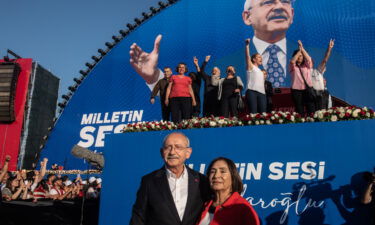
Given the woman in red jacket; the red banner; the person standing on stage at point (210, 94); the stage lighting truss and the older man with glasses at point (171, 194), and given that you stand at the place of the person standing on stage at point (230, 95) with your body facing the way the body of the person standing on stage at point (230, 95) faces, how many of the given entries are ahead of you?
2

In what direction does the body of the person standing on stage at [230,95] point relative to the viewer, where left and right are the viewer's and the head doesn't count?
facing the viewer

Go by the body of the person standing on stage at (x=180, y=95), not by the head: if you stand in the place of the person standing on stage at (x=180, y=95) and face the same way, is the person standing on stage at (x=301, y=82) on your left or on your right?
on your left

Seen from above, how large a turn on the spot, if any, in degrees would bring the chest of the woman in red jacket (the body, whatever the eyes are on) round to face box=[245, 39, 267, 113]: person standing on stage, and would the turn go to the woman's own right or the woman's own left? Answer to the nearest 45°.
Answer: approximately 135° to the woman's own right

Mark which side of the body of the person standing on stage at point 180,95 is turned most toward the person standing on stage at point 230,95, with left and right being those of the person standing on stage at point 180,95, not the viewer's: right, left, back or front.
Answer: left

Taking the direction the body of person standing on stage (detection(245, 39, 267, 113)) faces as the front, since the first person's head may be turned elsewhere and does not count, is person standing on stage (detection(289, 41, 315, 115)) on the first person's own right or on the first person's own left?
on the first person's own left

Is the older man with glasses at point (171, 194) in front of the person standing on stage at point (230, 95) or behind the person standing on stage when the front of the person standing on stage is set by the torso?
in front

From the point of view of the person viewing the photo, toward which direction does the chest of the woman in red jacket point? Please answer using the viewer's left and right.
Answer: facing the viewer and to the left of the viewer

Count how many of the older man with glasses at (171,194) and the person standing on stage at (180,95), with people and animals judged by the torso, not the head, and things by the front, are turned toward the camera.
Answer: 2

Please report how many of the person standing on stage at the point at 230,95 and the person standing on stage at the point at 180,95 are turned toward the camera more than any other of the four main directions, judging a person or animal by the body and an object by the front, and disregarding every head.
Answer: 2

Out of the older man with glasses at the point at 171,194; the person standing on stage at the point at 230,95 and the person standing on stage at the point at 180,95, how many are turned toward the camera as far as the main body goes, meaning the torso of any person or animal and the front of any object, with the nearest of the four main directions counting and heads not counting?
3

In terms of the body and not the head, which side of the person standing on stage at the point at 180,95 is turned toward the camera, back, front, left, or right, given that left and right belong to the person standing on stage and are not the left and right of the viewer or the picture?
front
